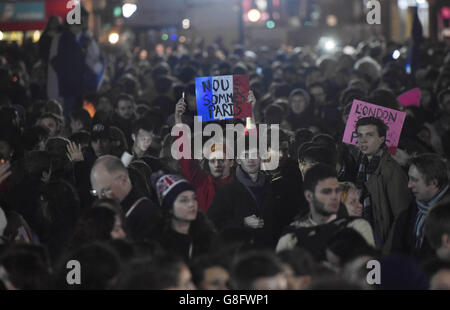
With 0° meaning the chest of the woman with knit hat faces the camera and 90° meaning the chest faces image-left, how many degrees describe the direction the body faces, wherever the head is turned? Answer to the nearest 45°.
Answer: approximately 315°

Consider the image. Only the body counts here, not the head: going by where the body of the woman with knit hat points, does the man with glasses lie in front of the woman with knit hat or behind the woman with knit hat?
behind
